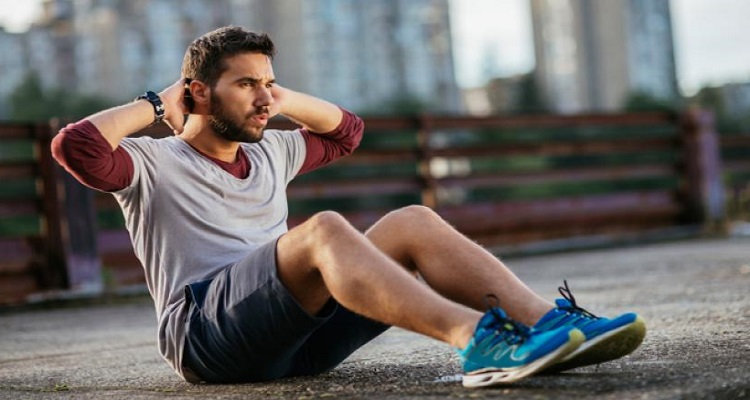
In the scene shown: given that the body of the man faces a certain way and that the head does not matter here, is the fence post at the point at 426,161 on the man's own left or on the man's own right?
on the man's own left

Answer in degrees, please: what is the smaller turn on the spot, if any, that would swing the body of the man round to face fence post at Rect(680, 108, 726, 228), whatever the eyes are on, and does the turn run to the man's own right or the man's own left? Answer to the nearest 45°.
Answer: approximately 90° to the man's own left

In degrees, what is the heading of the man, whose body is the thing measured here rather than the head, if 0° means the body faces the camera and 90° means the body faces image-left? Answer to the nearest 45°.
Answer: approximately 315°
